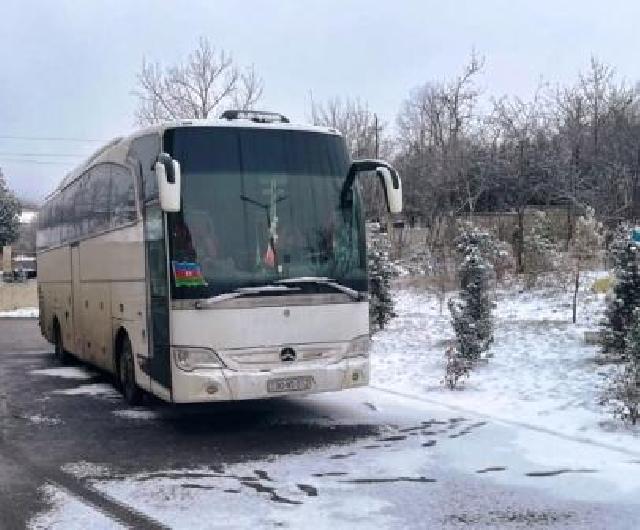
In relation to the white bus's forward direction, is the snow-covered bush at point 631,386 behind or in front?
in front

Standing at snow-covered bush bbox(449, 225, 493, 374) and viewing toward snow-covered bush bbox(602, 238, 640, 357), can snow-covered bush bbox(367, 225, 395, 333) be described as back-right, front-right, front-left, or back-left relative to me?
back-left

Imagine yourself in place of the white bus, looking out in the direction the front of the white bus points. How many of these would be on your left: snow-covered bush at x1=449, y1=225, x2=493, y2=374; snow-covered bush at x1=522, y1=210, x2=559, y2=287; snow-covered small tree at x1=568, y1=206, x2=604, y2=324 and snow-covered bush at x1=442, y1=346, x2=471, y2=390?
4

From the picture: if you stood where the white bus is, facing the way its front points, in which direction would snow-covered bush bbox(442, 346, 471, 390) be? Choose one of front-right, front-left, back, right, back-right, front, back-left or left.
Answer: left

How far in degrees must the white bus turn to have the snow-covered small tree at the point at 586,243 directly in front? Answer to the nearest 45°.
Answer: approximately 90° to its left

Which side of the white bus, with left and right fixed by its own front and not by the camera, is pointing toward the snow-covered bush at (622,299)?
left

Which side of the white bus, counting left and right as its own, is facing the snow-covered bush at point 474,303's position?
left

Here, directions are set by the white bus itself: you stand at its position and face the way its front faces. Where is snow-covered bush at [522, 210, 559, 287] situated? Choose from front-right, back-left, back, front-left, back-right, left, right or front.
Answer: left

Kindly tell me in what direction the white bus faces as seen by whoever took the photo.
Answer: facing the viewer and to the right of the viewer
